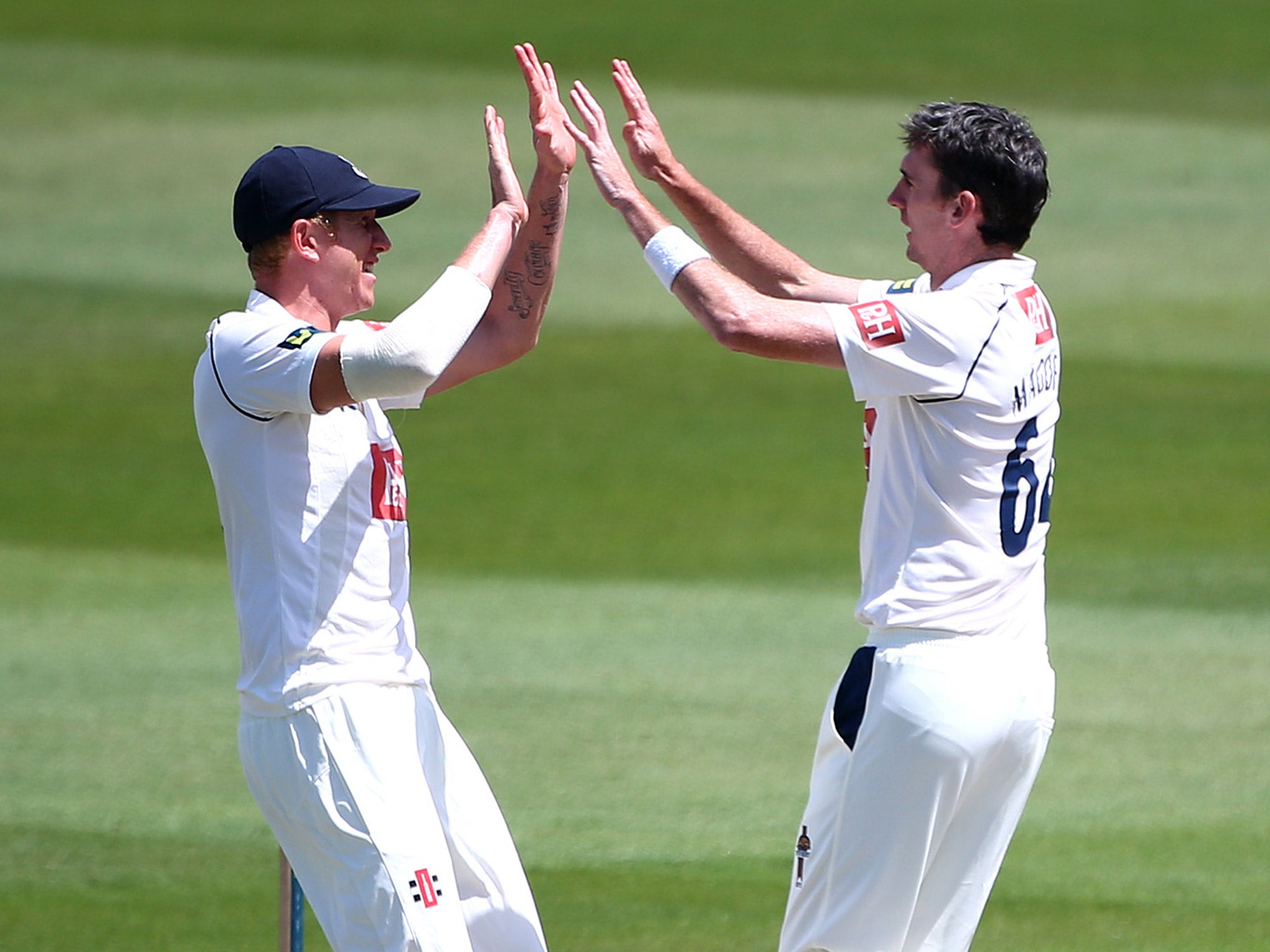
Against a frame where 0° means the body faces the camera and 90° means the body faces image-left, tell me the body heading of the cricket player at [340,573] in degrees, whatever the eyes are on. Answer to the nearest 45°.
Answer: approximately 270°

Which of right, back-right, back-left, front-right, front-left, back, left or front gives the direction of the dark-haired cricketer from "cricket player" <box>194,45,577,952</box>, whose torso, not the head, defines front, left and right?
front

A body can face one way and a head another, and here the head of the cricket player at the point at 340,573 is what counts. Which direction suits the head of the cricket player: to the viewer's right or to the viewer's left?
to the viewer's right
